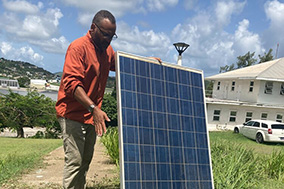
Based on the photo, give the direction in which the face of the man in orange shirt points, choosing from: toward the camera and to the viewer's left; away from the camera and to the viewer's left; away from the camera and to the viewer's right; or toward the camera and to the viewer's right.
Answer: toward the camera and to the viewer's right

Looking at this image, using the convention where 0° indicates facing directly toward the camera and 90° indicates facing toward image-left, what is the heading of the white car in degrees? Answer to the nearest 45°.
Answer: approximately 135°

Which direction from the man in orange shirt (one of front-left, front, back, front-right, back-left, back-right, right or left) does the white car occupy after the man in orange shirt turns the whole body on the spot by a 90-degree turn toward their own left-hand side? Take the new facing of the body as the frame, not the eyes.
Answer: front

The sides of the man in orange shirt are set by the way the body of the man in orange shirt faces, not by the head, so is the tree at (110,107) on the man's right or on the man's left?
on the man's left

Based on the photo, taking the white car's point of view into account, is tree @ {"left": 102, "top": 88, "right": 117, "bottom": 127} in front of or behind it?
in front

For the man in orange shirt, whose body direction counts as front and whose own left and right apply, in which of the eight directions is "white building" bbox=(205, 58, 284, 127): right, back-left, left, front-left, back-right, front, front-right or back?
left

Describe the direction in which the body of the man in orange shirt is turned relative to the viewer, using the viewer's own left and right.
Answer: facing the viewer and to the right of the viewer
